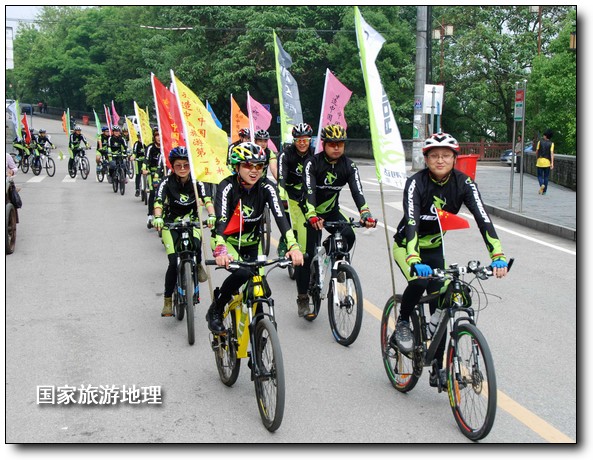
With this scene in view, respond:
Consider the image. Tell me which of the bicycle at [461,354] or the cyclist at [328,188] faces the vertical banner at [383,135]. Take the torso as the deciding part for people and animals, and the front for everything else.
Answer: the cyclist

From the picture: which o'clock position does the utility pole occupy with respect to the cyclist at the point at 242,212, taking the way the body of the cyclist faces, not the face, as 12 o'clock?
The utility pole is roughly at 8 o'clock from the cyclist.

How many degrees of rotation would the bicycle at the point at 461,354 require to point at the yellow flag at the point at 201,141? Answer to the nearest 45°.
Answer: approximately 180°

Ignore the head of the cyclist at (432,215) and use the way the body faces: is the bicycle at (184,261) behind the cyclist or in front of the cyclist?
behind

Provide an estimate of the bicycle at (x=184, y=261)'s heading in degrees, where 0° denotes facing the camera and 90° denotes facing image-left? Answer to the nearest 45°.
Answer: approximately 0°

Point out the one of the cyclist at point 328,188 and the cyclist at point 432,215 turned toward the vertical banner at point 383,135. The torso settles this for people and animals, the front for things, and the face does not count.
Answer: the cyclist at point 328,188
